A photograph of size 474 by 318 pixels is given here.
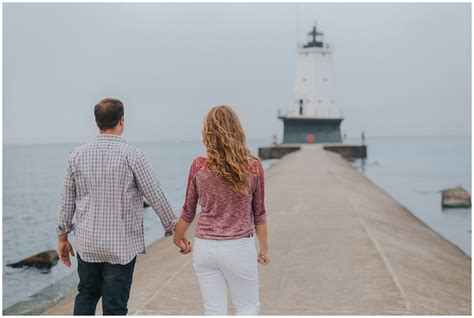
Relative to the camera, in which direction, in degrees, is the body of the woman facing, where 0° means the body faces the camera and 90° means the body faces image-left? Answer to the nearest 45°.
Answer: approximately 180°

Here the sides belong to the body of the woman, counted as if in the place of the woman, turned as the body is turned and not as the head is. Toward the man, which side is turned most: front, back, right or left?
left

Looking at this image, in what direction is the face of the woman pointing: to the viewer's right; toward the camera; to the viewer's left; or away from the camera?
away from the camera
